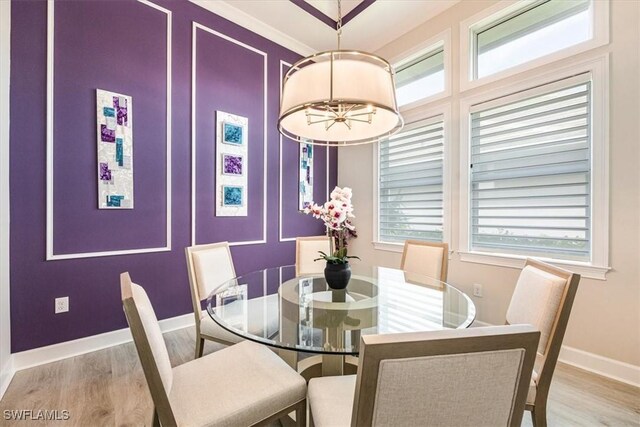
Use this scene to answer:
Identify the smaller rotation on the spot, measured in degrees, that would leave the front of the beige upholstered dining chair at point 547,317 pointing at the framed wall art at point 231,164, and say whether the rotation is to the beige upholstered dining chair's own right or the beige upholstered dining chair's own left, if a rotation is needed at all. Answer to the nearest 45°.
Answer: approximately 45° to the beige upholstered dining chair's own right

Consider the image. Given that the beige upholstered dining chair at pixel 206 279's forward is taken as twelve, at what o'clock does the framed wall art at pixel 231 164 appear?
The framed wall art is roughly at 8 o'clock from the beige upholstered dining chair.

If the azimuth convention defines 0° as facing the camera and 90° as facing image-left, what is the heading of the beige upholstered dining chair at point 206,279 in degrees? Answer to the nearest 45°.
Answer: approximately 315°

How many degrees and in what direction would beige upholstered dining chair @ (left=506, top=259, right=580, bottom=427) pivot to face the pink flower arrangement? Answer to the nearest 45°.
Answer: approximately 45° to its right

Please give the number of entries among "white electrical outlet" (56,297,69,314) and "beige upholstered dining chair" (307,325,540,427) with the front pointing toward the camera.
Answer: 1

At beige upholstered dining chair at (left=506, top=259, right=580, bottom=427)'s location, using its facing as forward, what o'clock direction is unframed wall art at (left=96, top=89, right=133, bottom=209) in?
The unframed wall art is roughly at 1 o'clock from the beige upholstered dining chair.

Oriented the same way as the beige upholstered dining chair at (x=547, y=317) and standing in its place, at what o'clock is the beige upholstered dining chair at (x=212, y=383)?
the beige upholstered dining chair at (x=212, y=383) is roughly at 12 o'clock from the beige upholstered dining chair at (x=547, y=317).

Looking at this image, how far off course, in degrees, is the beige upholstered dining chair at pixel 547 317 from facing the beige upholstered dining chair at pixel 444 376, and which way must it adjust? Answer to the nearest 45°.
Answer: approximately 45° to its left
